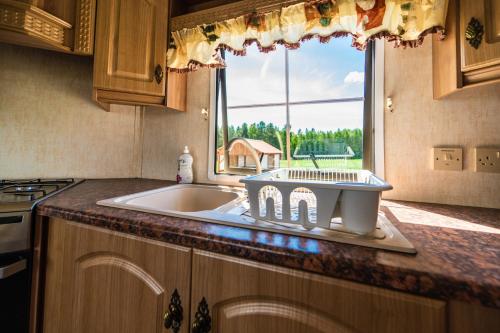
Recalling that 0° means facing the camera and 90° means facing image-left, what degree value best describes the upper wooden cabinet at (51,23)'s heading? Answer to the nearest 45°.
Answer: approximately 315°

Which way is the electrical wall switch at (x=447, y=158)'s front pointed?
toward the camera

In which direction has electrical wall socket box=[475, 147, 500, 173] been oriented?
toward the camera

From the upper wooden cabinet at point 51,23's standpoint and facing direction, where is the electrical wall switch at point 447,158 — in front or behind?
in front

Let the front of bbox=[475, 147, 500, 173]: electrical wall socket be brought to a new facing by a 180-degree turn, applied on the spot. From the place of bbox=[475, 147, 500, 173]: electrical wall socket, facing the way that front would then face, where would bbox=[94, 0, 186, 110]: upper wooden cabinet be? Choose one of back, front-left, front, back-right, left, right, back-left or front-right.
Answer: back-left

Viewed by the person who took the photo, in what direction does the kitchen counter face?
facing the viewer and to the left of the viewer

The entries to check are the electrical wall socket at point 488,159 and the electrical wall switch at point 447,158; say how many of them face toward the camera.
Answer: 2
